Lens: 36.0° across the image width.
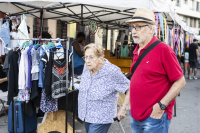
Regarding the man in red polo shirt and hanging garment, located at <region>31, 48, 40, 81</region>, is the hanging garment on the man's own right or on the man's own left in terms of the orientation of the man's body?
on the man's own right

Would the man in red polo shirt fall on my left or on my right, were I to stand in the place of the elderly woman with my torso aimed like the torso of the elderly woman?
on my left

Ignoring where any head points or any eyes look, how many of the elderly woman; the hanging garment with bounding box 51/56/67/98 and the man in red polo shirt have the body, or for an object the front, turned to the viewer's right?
0

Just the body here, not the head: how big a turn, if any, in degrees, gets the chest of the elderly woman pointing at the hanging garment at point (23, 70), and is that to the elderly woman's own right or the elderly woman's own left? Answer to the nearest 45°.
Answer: approximately 90° to the elderly woman's own right

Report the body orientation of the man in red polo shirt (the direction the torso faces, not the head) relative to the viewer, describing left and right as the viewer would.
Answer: facing the viewer and to the left of the viewer

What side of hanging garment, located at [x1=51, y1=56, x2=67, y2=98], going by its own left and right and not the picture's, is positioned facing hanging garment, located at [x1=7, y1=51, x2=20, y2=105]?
right

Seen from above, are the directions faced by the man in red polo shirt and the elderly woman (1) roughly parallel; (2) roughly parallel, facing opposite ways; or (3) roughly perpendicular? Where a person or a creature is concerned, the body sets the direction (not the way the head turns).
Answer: roughly parallel

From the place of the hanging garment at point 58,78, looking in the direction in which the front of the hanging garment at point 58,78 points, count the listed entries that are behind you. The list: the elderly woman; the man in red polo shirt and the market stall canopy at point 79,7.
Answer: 1

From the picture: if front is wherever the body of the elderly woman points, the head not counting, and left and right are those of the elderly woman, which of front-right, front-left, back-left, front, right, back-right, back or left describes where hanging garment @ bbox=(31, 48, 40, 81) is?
right

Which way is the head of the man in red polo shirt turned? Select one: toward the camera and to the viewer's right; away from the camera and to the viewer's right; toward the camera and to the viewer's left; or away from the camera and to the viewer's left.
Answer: toward the camera and to the viewer's left

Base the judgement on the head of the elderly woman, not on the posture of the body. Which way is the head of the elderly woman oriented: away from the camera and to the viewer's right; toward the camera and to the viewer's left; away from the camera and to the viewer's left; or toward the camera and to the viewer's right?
toward the camera and to the viewer's left

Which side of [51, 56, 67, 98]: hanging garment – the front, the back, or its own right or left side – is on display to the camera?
front

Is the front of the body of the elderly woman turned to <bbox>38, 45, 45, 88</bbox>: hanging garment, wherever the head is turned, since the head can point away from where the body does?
no

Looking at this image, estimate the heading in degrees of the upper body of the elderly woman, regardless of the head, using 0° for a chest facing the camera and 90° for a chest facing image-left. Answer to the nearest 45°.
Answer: approximately 45°

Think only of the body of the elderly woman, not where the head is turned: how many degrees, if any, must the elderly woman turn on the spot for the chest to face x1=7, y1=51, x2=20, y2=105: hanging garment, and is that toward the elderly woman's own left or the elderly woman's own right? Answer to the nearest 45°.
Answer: approximately 90° to the elderly woman's own right
